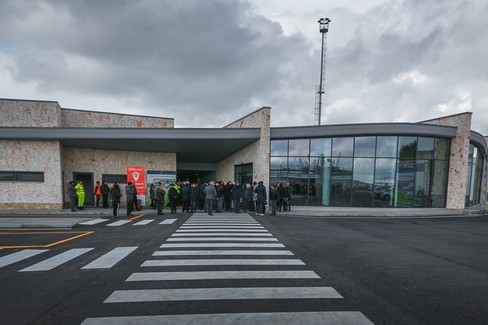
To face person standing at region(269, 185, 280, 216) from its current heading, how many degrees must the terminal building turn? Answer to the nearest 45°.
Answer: approximately 45° to its right

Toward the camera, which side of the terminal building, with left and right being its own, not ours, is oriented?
front
